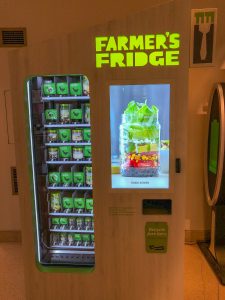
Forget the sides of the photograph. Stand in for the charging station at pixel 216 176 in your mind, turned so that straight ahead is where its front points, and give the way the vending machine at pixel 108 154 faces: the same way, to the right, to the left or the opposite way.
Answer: to the left

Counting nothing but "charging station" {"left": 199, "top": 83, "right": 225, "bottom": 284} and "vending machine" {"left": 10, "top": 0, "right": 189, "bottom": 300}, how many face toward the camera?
1

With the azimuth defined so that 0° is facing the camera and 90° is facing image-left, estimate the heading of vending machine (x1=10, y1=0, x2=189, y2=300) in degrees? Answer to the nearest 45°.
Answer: approximately 0°

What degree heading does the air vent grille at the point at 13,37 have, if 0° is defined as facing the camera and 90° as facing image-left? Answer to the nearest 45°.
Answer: approximately 0°

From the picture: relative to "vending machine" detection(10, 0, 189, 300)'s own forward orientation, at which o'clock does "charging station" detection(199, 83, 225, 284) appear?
"charging station" detection(199, 83, 225, 284) is roughly at 8 o'clock from "vending machine" detection(10, 0, 189, 300).

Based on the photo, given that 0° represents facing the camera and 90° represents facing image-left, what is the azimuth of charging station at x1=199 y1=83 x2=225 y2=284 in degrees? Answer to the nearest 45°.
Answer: approximately 90°
